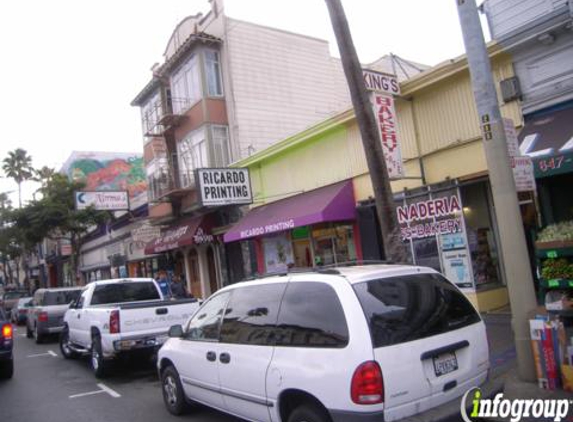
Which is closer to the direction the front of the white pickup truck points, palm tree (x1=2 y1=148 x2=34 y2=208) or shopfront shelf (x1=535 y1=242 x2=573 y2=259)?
the palm tree

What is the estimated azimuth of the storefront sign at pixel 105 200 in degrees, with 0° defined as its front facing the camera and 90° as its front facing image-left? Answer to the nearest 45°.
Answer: approximately 0°

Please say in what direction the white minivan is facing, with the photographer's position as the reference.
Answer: facing away from the viewer and to the left of the viewer

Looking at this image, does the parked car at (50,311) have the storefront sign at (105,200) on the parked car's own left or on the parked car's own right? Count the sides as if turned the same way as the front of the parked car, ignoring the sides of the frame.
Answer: on the parked car's own right

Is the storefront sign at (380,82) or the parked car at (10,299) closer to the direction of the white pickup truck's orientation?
the parked car

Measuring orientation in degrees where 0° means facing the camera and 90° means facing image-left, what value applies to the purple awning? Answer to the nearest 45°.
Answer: approximately 45°

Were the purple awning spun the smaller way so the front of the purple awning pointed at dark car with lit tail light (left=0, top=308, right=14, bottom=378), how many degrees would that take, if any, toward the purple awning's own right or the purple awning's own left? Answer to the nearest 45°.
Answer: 0° — it already faces it

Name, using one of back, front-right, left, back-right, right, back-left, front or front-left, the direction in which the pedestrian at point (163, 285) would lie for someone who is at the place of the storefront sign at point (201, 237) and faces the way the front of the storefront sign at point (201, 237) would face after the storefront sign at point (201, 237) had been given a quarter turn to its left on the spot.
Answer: back-right

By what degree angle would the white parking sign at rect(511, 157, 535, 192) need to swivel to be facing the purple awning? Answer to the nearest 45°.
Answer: approximately 135° to its right
